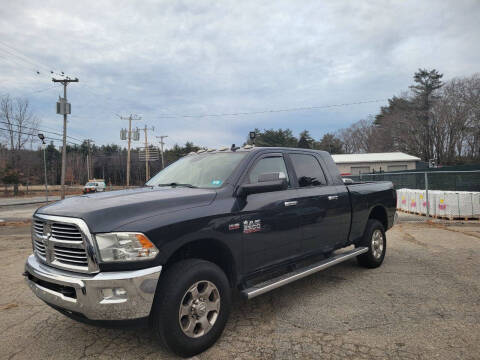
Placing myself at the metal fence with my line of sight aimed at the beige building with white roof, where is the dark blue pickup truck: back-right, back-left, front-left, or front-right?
back-left

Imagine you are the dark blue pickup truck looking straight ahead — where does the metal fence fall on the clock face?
The metal fence is roughly at 6 o'clock from the dark blue pickup truck.

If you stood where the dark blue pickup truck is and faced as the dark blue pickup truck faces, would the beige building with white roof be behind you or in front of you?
behind

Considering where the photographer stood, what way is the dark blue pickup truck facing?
facing the viewer and to the left of the viewer
